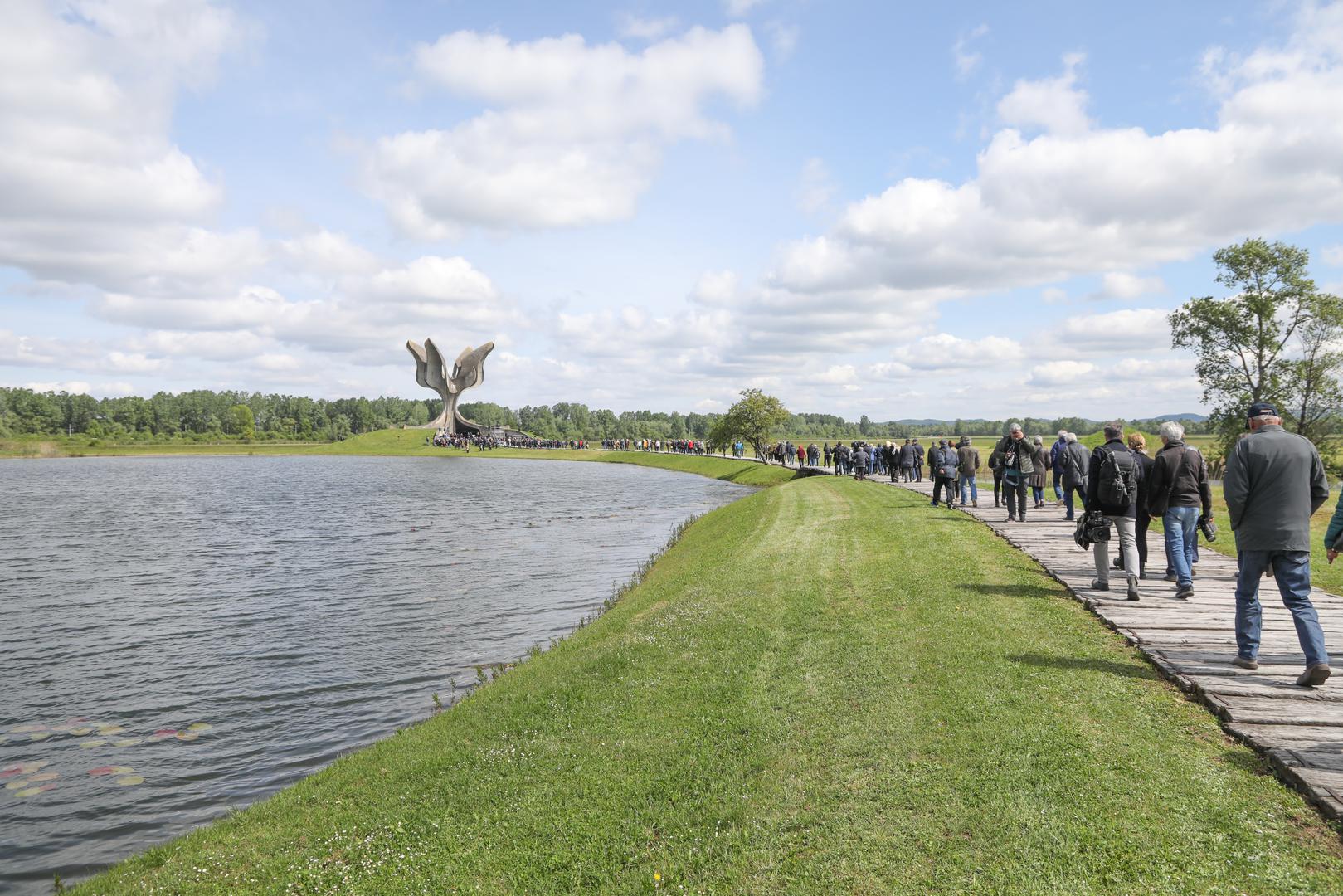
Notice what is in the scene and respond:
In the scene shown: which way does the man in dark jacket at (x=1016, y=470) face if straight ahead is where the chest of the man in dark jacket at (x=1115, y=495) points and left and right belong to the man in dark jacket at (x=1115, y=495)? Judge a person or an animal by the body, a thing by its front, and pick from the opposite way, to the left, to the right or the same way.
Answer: the opposite way

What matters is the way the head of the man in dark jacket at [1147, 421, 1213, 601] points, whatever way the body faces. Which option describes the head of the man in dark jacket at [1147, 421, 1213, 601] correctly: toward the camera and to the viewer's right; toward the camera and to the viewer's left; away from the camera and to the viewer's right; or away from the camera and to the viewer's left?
away from the camera and to the viewer's left

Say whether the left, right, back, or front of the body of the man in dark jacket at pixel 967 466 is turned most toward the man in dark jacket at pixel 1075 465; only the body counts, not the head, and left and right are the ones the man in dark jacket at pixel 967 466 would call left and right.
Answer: back

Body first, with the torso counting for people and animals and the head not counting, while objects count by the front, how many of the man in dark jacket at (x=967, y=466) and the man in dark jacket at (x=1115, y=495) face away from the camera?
2

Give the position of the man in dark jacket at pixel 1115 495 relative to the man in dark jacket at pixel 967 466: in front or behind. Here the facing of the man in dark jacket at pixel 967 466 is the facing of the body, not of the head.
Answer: behind

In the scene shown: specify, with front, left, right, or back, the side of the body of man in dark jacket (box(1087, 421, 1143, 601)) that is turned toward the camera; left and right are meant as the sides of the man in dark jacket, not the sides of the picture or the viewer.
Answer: back

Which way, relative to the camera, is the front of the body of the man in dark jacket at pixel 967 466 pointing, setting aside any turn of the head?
away from the camera

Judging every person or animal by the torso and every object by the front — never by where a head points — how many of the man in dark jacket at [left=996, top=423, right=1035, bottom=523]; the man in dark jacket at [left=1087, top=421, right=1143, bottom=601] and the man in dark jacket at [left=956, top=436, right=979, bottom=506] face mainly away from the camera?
2

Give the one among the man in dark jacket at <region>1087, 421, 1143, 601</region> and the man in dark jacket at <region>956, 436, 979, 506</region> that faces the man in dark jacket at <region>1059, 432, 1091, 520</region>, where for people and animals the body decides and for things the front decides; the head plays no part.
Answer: the man in dark jacket at <region>1087, 421, 1143, 601</region>

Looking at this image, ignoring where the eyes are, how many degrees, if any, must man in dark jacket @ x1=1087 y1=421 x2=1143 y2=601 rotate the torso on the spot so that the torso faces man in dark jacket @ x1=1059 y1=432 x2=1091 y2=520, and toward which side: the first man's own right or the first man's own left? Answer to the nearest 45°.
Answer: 0° — they already face them
